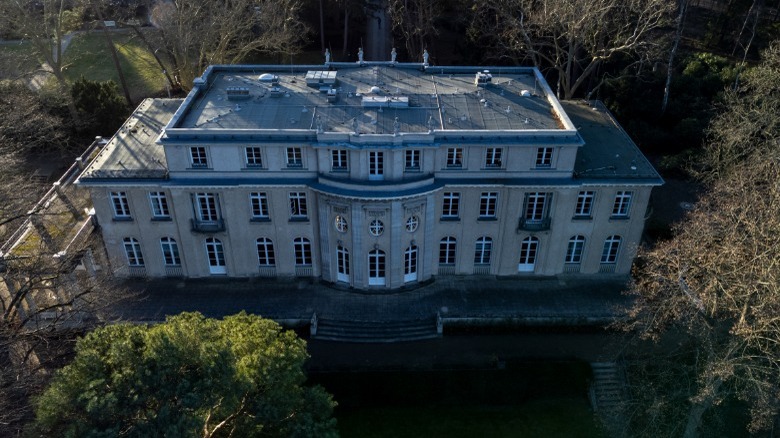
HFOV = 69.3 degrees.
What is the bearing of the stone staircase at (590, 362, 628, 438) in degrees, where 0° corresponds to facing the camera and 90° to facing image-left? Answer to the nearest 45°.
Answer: approximately 0°

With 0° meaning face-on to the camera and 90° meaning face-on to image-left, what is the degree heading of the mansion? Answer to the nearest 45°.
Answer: approximately 0°

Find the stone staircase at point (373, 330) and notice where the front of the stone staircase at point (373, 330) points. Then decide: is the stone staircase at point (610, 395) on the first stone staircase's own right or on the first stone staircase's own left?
on the first stone staircase's own left

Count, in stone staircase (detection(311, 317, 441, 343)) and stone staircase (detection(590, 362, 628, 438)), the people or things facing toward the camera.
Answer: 2

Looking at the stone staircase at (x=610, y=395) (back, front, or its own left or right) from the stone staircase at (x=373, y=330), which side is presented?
right
